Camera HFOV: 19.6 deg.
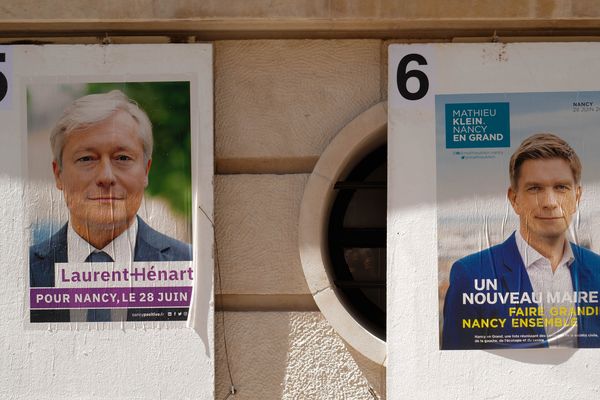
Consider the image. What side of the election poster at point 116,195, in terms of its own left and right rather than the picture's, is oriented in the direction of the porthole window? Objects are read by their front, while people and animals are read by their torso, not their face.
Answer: left

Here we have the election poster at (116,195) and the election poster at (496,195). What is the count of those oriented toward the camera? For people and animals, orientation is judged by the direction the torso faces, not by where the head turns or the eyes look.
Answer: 2

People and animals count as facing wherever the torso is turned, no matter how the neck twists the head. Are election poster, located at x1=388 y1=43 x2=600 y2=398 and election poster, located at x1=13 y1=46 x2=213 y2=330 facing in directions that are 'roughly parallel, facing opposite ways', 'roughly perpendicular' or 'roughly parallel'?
roughly parallel

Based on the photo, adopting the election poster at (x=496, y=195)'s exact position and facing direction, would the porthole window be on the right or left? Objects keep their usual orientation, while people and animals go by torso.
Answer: on its right

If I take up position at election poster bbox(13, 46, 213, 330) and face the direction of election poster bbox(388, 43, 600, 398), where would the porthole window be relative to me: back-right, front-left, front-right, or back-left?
front-left

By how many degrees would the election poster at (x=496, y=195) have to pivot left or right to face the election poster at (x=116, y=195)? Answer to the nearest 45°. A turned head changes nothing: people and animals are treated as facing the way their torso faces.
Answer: approximately 90° to its right

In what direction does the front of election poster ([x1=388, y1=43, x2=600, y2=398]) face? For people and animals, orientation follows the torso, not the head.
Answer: toward the camera

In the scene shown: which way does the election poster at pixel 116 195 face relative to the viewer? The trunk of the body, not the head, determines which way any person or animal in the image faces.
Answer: toward the camera

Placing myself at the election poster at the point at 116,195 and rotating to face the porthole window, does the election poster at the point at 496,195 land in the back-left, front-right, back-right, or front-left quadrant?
front-right

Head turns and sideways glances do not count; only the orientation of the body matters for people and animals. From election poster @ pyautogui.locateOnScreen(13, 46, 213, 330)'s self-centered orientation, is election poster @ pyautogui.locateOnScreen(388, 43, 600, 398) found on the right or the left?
on its left
